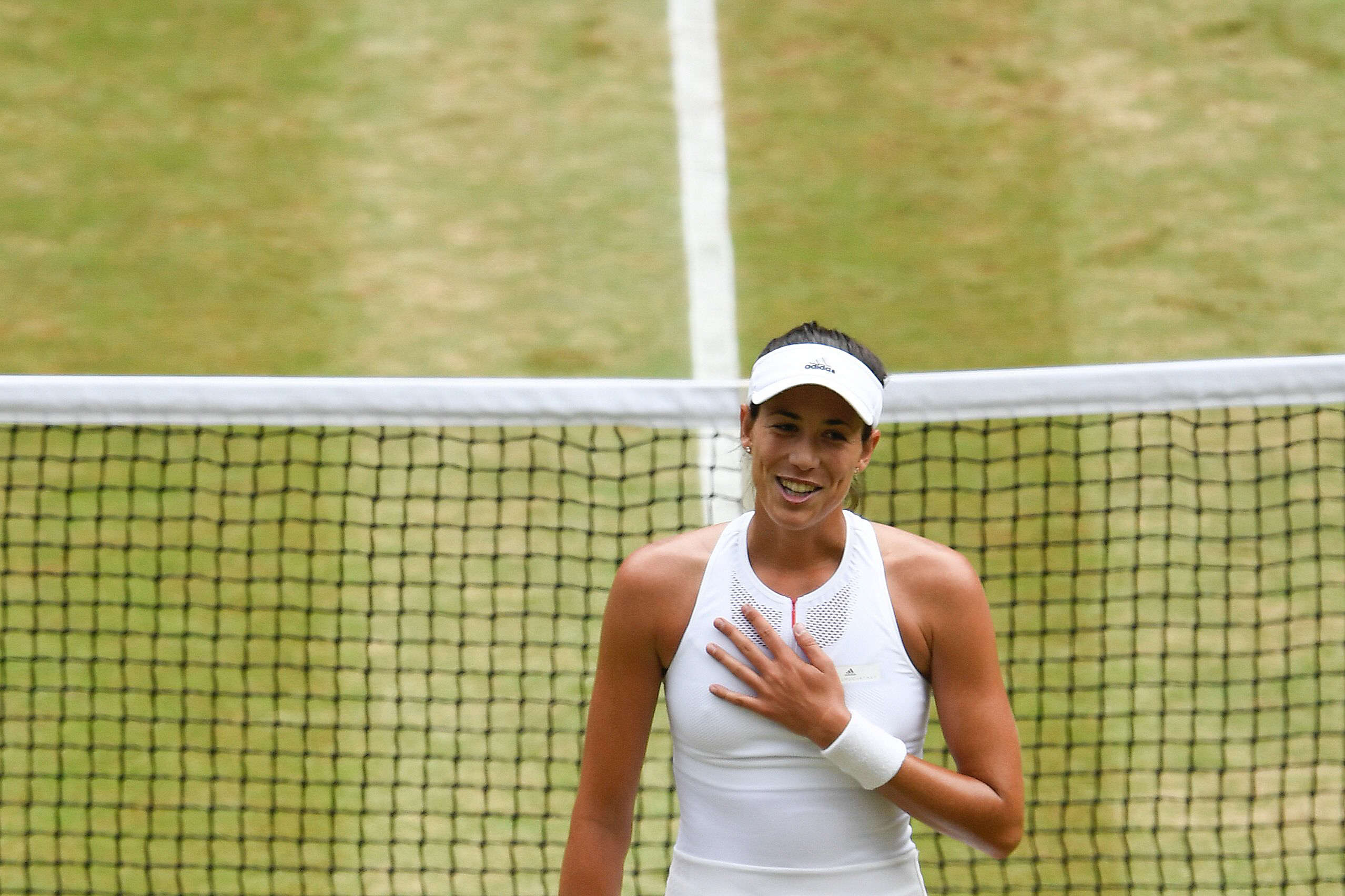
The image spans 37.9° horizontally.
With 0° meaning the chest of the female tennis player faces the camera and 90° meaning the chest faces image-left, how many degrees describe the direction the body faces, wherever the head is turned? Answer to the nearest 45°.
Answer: approximately 0°

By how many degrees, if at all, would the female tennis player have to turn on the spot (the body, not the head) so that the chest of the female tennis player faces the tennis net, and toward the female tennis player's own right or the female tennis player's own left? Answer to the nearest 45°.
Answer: approximately 180°
